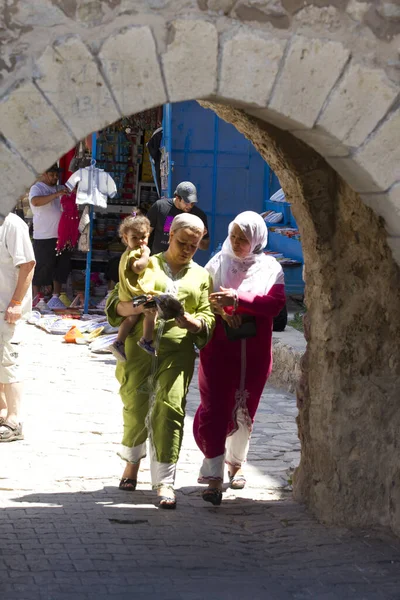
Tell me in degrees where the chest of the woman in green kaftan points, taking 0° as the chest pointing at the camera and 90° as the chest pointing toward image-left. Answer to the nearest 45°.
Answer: approximately 0°

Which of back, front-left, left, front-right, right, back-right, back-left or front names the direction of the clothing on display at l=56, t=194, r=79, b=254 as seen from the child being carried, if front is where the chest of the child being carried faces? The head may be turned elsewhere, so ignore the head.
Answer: back-left

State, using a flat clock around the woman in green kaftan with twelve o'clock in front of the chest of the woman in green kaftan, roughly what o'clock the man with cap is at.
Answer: The man with cap is roughly at 6 o'clock from the woman in green kaftan.

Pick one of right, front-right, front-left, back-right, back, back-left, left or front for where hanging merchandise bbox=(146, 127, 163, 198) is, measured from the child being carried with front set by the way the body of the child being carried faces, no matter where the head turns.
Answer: back-left

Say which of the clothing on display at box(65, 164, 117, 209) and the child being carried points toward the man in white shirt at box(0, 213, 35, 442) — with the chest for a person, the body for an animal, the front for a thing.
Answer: the clothing on display

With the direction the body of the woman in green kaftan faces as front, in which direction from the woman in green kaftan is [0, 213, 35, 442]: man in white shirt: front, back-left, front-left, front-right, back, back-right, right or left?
back-right

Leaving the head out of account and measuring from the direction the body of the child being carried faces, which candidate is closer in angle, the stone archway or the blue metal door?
the stone archway

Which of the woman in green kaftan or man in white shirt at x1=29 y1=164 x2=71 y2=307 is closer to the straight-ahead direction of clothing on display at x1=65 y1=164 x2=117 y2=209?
the woman in green kaftan

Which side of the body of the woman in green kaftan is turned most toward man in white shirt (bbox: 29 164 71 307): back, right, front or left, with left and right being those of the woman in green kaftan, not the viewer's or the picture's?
back

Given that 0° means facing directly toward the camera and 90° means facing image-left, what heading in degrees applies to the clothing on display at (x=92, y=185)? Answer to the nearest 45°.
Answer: approximately 0°
